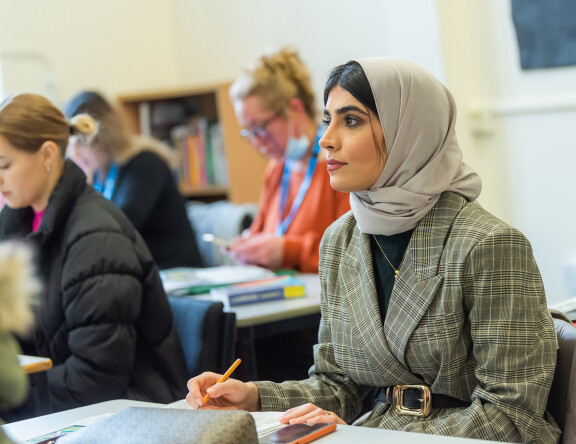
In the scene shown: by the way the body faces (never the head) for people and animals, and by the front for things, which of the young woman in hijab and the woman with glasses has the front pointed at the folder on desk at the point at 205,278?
the woman with glasses

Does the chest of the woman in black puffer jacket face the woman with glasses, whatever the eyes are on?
no

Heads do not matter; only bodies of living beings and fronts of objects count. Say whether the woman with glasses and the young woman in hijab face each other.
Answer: no

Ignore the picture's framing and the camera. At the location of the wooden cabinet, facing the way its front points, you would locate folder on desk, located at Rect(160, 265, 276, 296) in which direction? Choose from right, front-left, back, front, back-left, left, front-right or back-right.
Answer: front-left

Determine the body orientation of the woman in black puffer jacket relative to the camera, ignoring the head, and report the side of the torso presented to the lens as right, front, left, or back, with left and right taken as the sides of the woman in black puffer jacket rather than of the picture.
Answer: left

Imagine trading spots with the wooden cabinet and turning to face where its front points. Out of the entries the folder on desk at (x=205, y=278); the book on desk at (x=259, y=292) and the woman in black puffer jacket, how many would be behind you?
0

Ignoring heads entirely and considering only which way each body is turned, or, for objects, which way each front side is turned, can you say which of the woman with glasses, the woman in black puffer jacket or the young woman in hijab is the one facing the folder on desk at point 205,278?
the woman with glasses

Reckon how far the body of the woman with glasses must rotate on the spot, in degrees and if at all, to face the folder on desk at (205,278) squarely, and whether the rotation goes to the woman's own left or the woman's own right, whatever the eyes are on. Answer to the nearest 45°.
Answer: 0° — they already face it

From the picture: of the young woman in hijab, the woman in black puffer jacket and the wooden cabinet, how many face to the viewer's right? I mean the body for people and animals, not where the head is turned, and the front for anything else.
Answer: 0

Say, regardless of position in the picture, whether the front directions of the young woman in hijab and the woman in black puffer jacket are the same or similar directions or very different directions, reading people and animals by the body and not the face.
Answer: same or similar directions

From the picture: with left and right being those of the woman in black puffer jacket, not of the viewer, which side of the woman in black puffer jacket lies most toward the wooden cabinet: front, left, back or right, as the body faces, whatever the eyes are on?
right

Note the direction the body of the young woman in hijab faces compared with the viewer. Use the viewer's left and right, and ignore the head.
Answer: facing the viewer and to the left of the viewer

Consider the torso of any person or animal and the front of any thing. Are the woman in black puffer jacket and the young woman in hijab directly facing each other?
no

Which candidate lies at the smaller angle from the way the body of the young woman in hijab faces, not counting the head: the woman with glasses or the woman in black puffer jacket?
the woman in black puffer jacket

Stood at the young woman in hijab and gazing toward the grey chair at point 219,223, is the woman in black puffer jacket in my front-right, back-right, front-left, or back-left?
front-left

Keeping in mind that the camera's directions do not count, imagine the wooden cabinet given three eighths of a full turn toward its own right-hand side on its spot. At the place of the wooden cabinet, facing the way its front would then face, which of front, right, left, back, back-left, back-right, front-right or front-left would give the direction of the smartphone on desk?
back

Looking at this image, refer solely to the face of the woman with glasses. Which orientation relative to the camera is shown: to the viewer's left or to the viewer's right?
to the viewer's left
